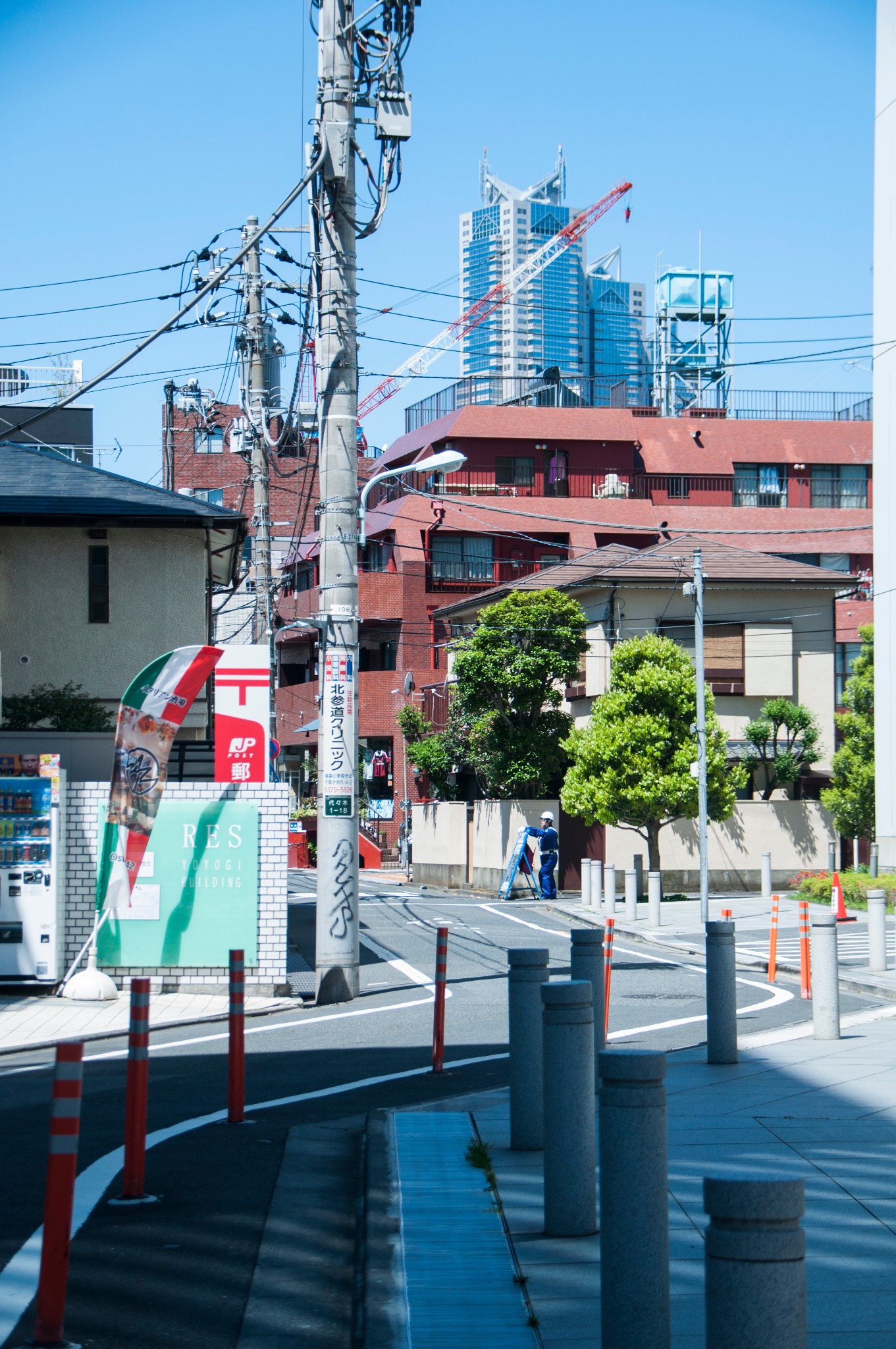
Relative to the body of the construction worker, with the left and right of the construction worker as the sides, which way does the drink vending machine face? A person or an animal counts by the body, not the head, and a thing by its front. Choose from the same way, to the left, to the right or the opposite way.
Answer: to the left

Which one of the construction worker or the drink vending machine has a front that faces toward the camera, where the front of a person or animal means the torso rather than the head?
the drink vending machine

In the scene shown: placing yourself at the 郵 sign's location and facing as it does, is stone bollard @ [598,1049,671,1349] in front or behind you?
in front

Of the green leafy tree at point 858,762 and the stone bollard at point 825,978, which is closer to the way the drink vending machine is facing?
the stone bollard

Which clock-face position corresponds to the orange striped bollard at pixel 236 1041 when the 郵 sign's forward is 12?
The orange striped bollard is roughly at 12 o'clock from the 郵 sign.

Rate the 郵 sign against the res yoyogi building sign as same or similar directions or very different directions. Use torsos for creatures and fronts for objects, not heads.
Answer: same or similar directions

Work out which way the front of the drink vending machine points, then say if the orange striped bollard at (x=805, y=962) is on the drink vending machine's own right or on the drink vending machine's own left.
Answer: on the drink vending machine's own left

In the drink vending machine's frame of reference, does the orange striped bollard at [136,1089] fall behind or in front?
in front

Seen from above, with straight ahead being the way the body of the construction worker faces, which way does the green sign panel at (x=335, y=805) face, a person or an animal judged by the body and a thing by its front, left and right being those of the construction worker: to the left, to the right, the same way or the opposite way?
to the left

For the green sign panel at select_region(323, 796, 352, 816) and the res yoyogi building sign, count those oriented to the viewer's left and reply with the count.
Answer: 0

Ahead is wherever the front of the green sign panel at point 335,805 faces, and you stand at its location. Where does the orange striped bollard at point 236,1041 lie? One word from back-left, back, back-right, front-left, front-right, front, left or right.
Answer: front

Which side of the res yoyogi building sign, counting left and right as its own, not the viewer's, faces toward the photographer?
front

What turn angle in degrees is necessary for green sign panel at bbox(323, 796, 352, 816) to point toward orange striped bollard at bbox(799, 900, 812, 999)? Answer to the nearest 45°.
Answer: approximately 90° to its left

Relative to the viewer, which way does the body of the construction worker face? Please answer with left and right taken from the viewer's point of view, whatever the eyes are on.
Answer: facing to the left of the viewer

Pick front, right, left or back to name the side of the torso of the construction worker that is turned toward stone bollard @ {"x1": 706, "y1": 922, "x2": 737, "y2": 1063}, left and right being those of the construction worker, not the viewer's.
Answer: left

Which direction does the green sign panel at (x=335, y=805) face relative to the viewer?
toward the camera
